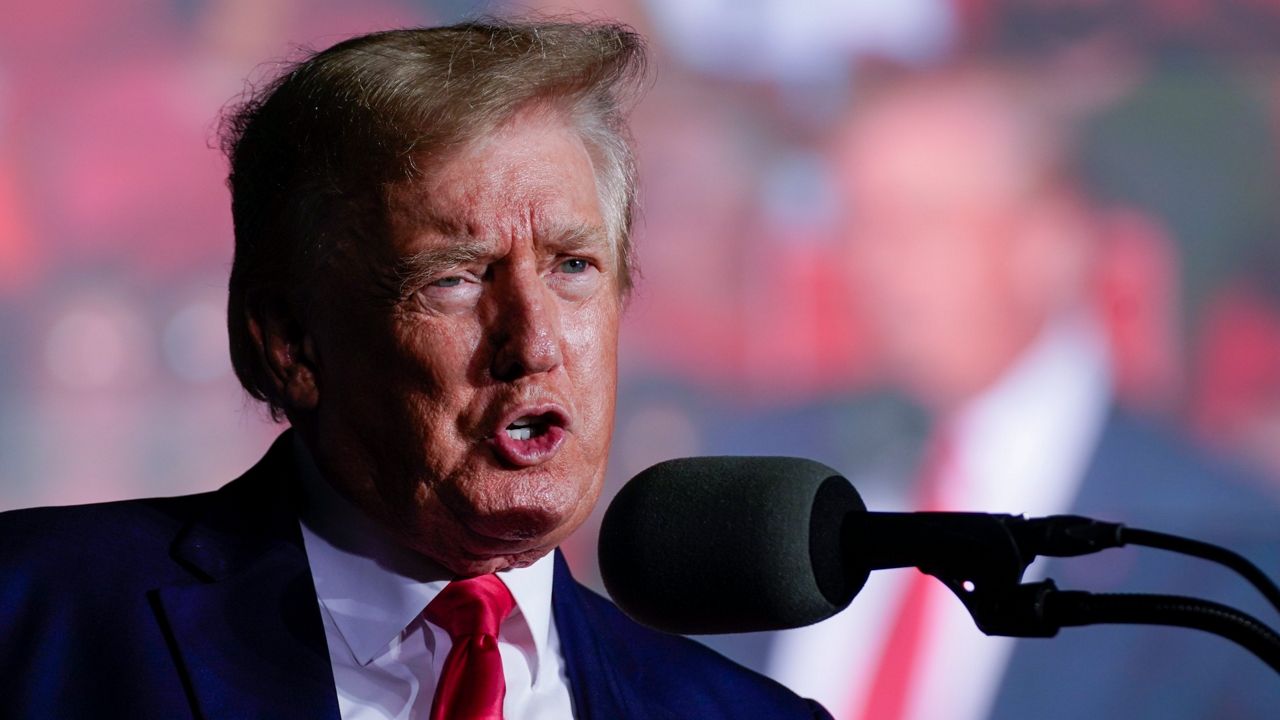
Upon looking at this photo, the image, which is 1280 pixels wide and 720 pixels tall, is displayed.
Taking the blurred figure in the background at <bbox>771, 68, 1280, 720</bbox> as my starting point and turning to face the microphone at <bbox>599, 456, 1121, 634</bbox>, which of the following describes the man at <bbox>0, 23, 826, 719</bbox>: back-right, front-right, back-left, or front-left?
front-right

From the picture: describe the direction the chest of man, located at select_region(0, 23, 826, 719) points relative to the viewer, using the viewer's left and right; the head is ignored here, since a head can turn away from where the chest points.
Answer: facing the viewer and to the right of the viewer

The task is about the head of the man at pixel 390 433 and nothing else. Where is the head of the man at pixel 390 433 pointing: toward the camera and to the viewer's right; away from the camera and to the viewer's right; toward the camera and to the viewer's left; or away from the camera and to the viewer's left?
toward the camera and to the viewer's right

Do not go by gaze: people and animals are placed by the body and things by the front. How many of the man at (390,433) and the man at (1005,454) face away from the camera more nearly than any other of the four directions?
0

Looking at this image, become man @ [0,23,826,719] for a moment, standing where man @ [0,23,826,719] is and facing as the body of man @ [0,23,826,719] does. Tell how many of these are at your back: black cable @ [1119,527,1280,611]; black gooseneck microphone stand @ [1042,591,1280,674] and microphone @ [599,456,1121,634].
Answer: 0

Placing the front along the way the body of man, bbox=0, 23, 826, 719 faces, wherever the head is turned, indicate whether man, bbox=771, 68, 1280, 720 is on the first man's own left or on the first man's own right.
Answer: on the first man's own left

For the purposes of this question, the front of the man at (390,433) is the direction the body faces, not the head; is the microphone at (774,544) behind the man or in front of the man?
in front
